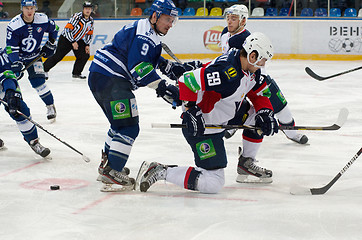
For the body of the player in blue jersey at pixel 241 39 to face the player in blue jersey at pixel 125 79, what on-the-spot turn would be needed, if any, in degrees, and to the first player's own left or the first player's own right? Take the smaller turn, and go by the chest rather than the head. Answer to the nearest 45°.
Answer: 0° — they already face them

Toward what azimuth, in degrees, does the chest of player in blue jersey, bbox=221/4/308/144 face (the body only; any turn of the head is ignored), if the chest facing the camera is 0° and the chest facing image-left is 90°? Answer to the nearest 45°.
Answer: approximately 45°

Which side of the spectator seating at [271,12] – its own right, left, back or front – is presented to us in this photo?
front

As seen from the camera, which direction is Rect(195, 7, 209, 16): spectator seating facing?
toward the camera

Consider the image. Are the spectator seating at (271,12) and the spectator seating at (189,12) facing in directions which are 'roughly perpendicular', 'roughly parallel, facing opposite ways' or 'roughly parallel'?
roughly parallel

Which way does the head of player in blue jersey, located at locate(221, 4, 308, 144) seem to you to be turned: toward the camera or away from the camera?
toward the camera

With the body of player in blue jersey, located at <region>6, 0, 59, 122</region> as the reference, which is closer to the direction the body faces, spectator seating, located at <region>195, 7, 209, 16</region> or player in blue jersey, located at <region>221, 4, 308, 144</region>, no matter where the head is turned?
the player in blue jersey

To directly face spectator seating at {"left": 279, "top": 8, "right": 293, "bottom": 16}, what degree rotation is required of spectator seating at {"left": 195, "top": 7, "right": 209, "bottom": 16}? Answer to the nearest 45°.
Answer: approximately 90° to its left

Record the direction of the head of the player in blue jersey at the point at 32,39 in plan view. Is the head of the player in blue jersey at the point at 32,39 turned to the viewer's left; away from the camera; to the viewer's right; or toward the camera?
toward the camera

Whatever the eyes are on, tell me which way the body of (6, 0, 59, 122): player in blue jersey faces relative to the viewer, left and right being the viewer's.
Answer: facing the viewer

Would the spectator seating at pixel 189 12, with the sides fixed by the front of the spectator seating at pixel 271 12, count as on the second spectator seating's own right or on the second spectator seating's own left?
on the second spectator seating's own right
